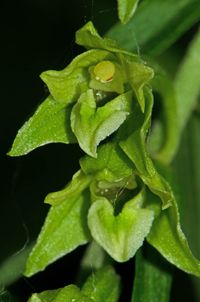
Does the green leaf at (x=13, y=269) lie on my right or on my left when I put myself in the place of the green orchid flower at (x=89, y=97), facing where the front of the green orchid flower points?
on my right

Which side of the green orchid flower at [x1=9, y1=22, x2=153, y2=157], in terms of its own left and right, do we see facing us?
front

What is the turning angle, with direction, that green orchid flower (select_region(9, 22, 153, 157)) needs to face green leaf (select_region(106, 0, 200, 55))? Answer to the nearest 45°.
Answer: approximately 135° to its left
